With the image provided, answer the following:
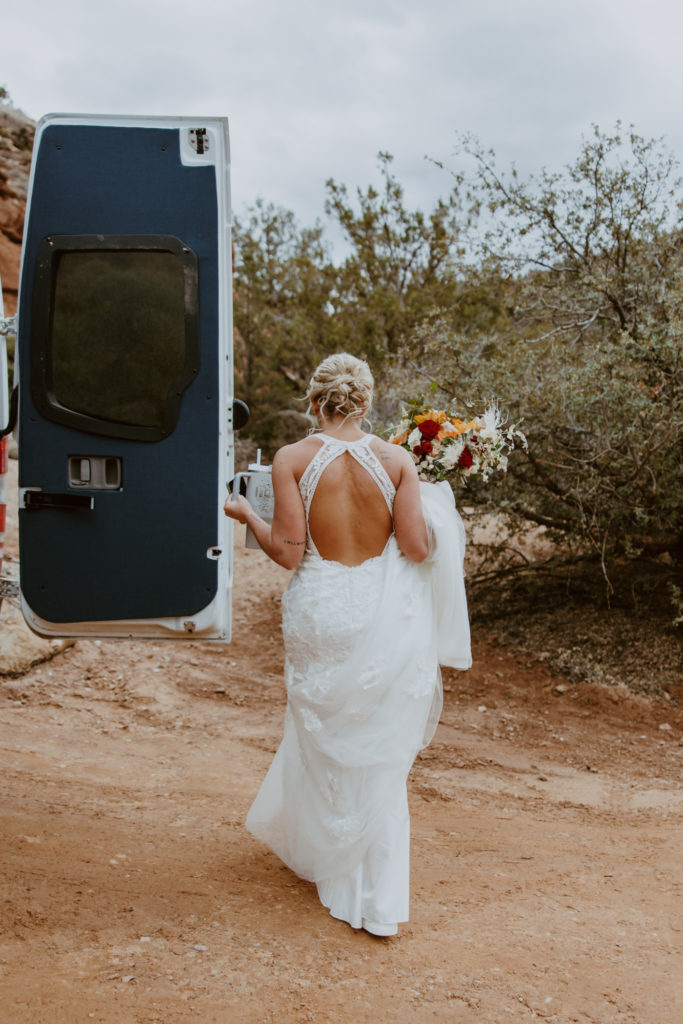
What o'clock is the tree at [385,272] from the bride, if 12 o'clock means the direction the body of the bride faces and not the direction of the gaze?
The tree is roughly at 12 o'clock from the bride.

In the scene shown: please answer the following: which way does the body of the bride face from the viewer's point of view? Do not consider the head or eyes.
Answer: away from the camera

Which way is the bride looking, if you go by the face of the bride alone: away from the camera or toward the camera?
away from the camera
